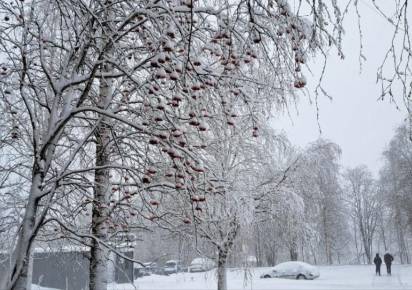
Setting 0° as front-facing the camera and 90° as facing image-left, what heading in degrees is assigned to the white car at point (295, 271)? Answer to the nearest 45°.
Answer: approximately 135°
